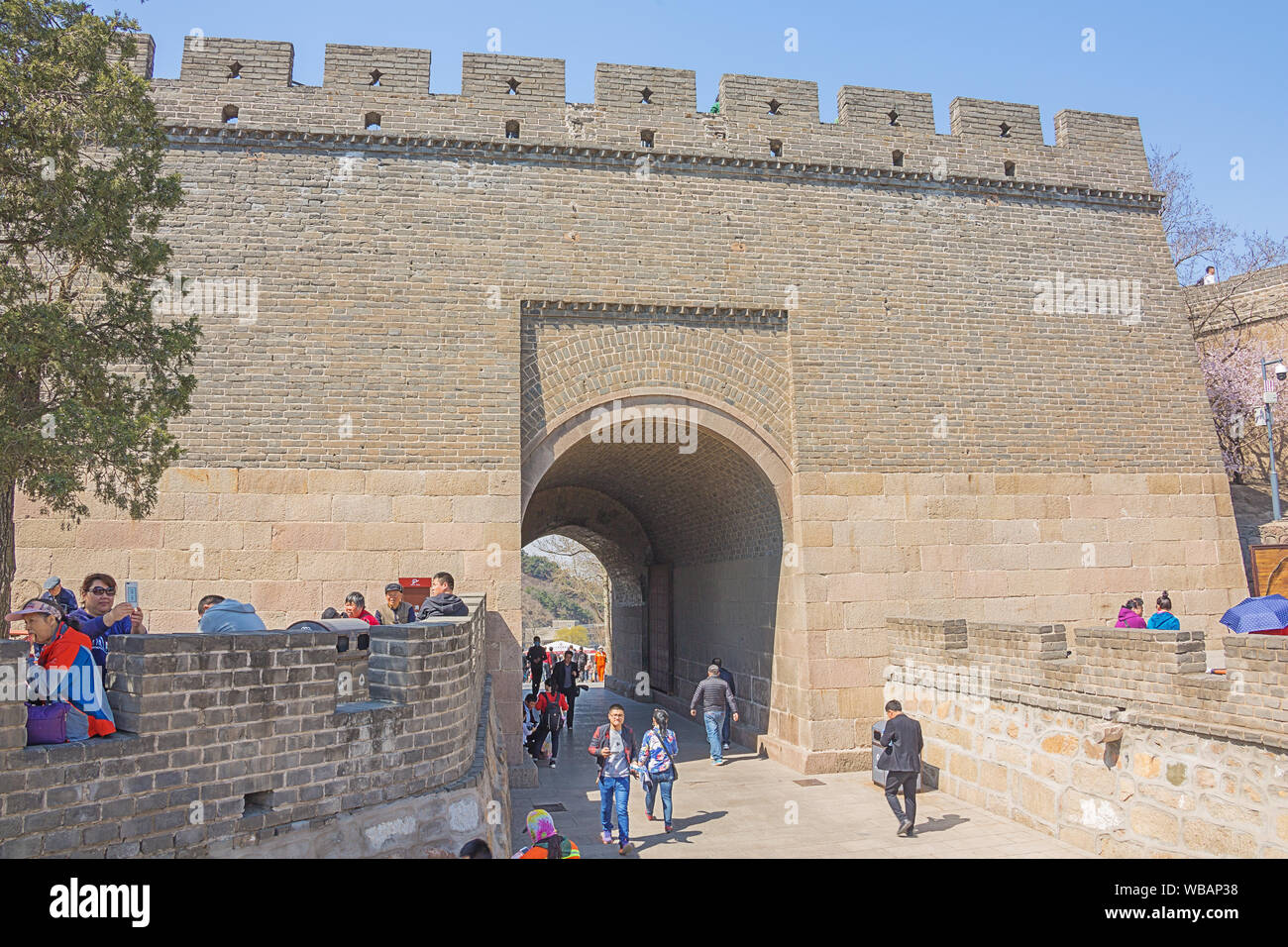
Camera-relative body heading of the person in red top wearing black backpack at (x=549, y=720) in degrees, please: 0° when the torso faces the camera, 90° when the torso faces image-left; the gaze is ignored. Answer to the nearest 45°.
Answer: approximately 180°

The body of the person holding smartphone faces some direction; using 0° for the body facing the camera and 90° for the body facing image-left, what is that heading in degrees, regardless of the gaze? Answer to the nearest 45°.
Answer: approximately 315°

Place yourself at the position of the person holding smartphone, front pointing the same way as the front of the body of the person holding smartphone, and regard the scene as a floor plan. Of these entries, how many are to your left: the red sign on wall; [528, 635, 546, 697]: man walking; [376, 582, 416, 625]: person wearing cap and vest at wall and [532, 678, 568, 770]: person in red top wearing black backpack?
4

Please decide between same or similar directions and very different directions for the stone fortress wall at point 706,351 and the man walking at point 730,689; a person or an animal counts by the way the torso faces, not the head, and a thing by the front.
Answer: very different directions

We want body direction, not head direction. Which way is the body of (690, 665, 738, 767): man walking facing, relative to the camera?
away from the camera

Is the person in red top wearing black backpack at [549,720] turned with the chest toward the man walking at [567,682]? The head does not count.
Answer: yes

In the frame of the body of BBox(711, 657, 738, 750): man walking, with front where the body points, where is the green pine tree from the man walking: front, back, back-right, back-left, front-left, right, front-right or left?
back-left

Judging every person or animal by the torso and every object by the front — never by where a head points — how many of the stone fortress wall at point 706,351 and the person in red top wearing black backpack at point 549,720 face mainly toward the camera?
1
